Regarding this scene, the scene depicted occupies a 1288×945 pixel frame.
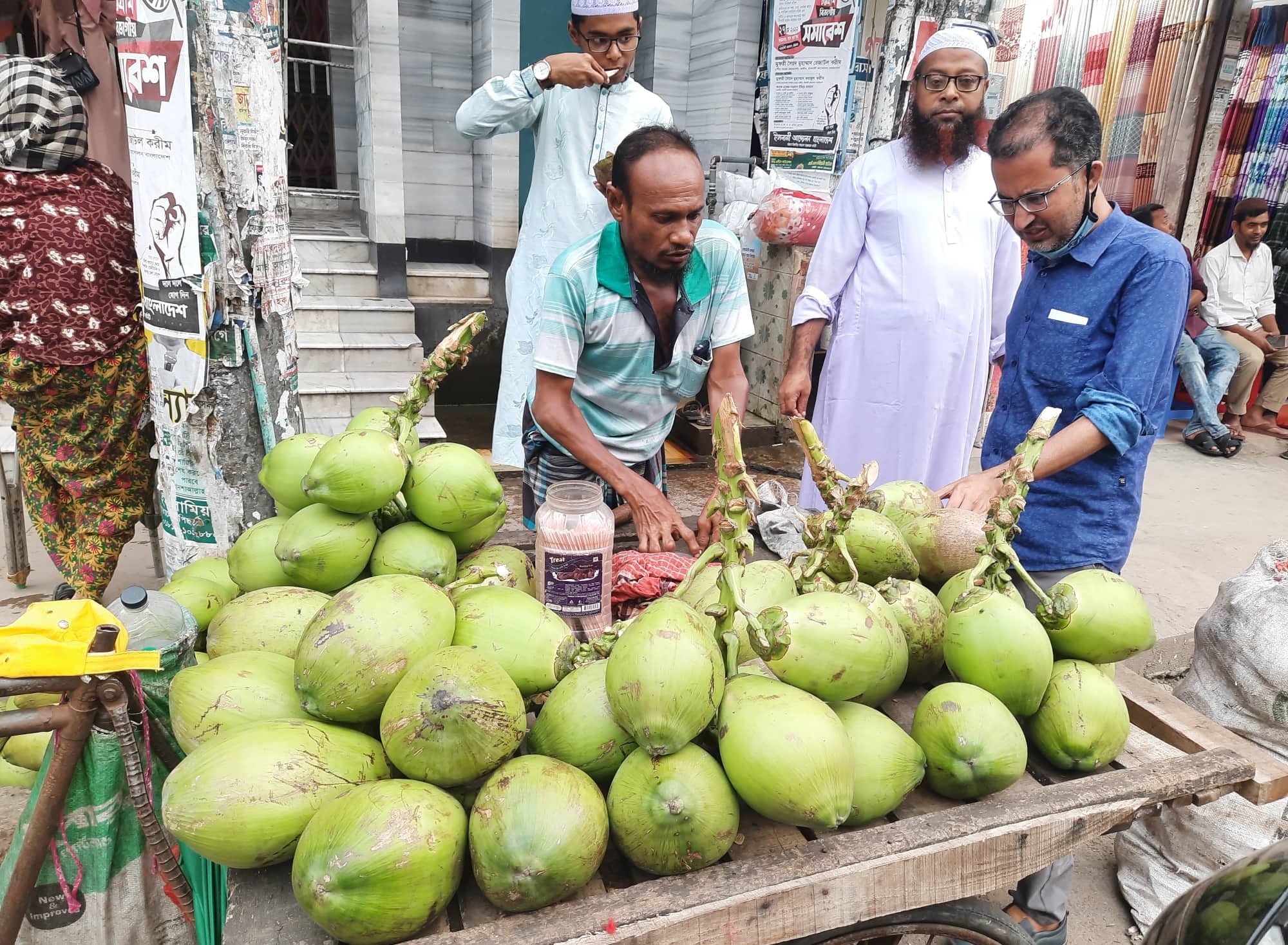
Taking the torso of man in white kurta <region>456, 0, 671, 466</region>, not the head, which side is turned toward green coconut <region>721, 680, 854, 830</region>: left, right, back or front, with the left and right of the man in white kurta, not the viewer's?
front

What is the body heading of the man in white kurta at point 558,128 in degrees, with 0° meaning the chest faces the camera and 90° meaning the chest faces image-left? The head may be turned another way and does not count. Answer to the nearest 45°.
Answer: approximately 0°

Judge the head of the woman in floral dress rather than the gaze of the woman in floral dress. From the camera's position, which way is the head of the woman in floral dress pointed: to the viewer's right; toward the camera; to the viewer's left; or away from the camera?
away from the camera

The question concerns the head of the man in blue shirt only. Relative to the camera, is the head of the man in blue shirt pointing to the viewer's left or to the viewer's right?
to the viewer's left

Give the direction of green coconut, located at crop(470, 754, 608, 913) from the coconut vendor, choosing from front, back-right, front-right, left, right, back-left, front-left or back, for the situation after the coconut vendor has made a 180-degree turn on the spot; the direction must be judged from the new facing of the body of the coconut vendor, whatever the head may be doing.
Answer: back-left

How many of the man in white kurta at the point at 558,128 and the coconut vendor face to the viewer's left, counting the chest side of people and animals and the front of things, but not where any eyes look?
0

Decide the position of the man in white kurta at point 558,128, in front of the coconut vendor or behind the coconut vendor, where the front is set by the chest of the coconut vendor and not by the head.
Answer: behind
